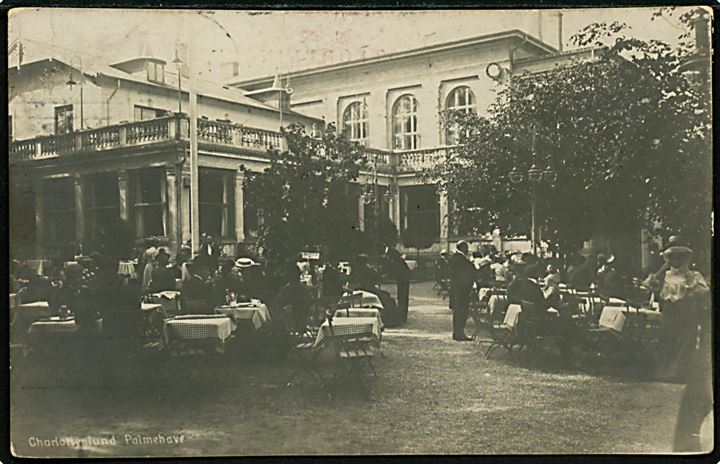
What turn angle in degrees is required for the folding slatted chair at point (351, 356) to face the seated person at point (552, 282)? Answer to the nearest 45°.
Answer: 0° — it already faces them
